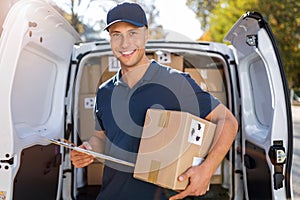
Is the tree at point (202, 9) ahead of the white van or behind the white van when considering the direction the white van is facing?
ahead

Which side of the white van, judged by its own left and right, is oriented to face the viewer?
back
